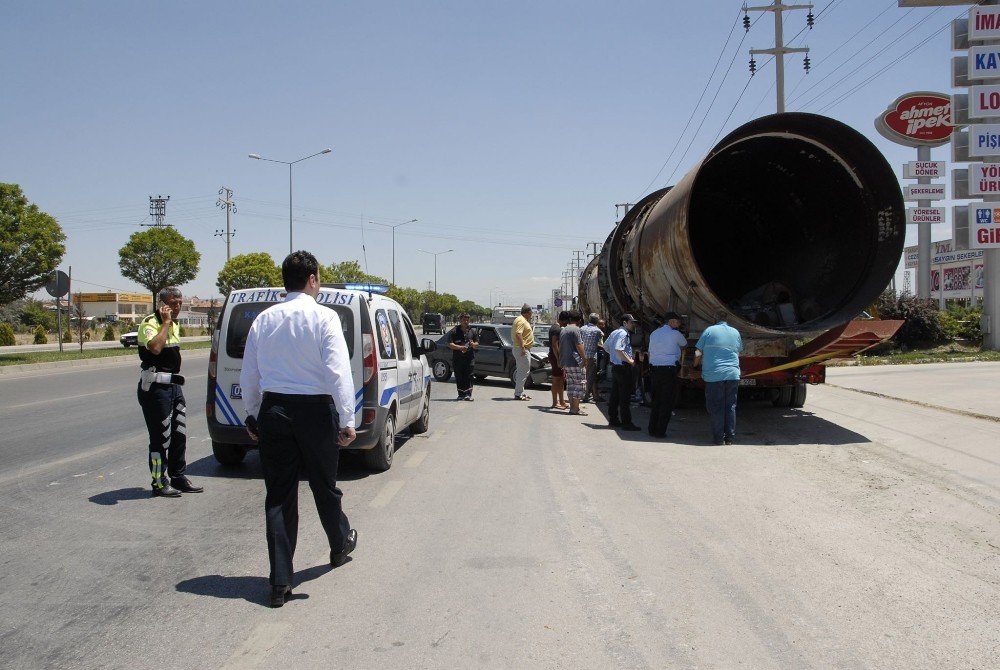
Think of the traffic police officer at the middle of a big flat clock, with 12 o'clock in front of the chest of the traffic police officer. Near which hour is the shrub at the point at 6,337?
The shrub is roughly at 7 o'clock from the traffic police officer.

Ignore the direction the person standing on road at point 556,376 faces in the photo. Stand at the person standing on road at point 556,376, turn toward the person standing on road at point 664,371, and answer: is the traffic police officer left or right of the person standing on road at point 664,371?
right

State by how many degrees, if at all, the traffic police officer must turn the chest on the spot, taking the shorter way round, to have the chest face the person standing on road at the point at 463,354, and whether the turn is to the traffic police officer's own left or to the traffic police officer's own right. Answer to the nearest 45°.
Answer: approximately 90° to the traffic police officer's own left

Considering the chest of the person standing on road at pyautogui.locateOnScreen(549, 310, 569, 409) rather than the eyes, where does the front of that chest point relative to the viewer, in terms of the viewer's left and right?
facing to the right of the viewer

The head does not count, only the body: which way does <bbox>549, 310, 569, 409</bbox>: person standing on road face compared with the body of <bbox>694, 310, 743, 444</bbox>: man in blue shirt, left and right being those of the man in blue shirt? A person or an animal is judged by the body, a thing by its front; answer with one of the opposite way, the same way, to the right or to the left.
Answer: to the right

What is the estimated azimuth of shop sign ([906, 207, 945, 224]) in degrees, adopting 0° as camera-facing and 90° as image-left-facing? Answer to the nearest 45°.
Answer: approximately 0°

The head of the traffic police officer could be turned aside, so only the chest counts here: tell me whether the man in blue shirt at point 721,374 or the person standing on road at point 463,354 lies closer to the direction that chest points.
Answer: the man in blue shirt

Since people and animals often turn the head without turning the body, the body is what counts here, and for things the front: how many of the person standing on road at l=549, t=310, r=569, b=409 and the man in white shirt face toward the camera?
0

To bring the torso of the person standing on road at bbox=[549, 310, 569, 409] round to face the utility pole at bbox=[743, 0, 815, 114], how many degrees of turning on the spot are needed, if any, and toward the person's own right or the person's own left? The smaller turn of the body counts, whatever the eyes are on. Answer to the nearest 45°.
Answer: approximately 45° to the person's own left

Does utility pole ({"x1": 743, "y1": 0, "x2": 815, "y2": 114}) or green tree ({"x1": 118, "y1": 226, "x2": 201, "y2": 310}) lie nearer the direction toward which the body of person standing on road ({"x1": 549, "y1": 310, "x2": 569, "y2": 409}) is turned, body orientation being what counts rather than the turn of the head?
the utility pole

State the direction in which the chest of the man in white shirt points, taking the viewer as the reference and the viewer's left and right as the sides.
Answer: facing away from the viewer

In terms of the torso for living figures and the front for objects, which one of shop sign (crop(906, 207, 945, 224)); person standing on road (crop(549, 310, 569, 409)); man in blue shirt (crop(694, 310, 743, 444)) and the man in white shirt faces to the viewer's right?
the person standing on road

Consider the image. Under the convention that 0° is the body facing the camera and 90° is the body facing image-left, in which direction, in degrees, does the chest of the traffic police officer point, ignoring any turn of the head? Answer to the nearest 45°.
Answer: approximately 315°

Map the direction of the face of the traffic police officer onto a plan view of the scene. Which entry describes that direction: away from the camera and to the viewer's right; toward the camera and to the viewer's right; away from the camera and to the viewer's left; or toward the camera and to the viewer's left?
toward the camera and to the viewer's right

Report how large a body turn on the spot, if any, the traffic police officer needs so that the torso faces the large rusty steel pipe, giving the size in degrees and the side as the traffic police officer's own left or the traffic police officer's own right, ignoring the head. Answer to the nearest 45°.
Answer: approximately 45° to the traffic police officer's own left

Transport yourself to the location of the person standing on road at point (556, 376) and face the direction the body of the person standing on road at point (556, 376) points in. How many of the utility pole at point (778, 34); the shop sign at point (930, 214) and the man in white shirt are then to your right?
1
